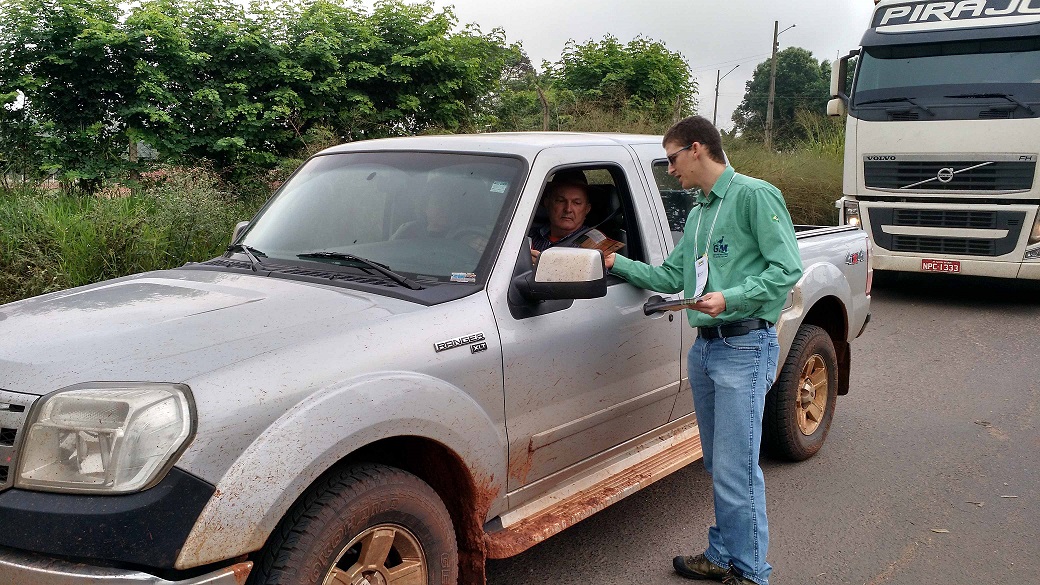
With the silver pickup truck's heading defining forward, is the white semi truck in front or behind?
behind

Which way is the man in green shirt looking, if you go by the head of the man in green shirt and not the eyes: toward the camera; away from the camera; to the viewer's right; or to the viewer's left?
to the viewer's left

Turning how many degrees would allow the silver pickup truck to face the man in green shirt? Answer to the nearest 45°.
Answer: approximately 135° to its left

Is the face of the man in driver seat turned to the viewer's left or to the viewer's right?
to the viewer's right

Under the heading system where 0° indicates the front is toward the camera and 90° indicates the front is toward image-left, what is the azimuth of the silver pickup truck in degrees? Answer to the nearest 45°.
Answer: approximately 45°

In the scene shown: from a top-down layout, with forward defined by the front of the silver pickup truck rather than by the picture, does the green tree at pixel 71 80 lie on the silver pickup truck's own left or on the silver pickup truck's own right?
on the silver pickup truck's own right

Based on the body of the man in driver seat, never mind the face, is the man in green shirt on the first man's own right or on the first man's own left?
on the first man's own left

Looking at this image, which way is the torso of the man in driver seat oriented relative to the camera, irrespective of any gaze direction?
toward the camera

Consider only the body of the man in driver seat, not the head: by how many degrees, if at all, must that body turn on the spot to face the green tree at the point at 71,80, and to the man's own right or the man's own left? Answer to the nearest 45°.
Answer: approximately 135° to the man's own right
